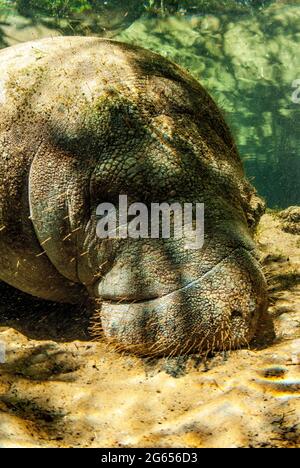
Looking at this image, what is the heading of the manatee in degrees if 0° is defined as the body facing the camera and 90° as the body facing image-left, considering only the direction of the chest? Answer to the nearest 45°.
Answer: approximately 315°
